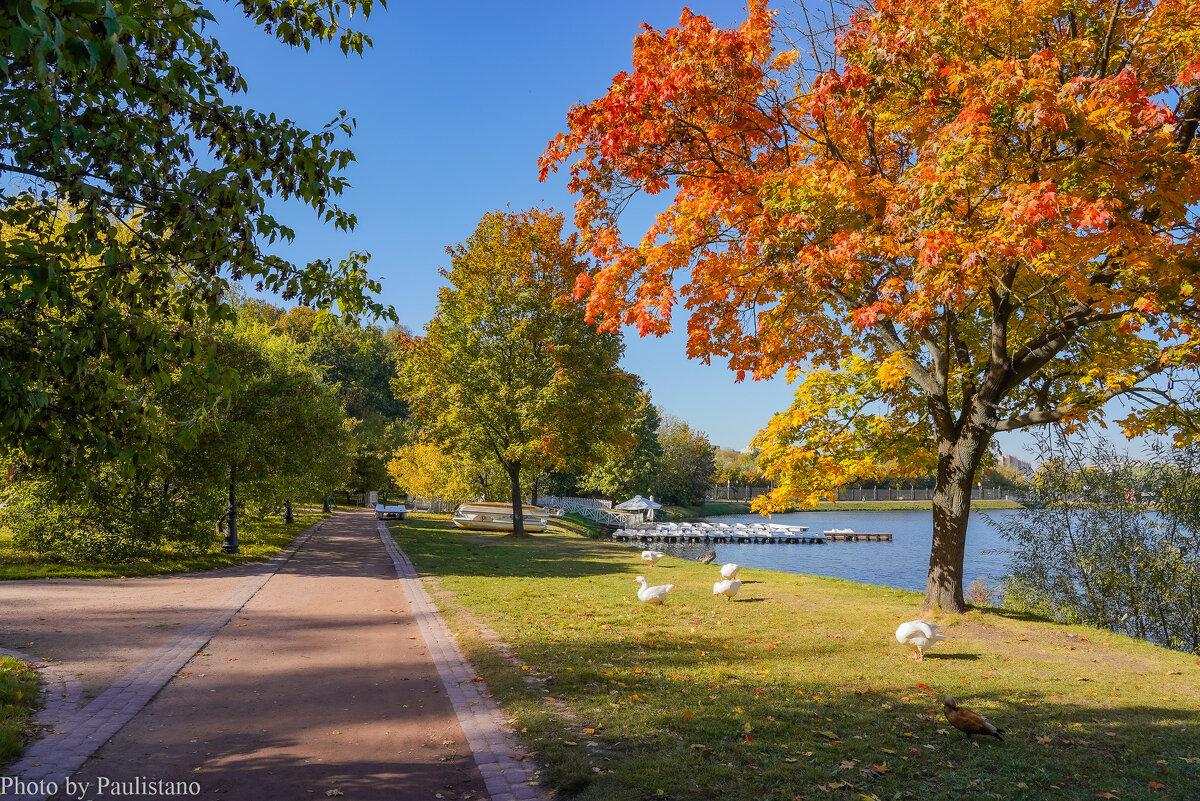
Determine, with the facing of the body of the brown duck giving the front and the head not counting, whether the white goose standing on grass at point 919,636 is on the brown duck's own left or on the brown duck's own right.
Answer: on the brown duck's own right

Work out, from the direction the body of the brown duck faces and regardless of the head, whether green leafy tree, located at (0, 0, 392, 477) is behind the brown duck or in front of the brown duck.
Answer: in front

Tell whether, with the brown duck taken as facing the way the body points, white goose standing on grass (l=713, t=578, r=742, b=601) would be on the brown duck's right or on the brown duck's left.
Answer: on the brown duck's right

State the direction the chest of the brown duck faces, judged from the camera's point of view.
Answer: to the viewer's left

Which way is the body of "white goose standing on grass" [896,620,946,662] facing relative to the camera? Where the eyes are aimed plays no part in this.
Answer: to the viewer's left

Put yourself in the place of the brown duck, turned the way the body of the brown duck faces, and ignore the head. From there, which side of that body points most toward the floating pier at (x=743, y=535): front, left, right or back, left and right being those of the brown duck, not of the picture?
right

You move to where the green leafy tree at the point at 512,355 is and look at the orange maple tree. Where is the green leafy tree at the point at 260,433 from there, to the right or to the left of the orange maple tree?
right

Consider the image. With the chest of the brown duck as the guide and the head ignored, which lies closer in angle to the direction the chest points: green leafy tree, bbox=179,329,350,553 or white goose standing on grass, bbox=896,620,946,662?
the green leafy tree

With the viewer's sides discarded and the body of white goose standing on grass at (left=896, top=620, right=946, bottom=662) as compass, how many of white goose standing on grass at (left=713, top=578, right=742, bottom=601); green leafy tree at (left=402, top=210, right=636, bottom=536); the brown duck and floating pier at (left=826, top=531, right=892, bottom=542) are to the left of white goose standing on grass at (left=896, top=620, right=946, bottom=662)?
1
